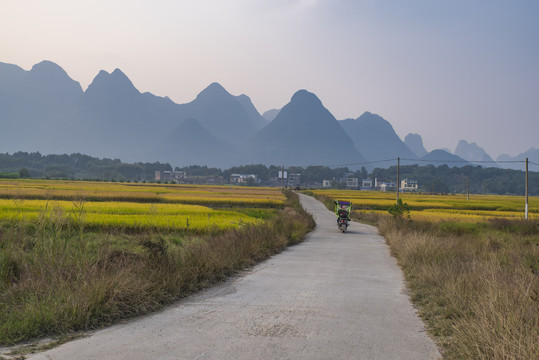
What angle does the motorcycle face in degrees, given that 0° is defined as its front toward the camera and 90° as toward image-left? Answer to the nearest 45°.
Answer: approximately 0°
